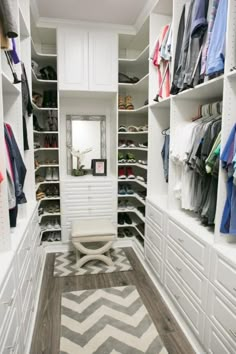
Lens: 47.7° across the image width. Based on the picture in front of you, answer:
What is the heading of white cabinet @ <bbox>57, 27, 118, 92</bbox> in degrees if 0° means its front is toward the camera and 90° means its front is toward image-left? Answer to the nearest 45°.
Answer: approximately 0°

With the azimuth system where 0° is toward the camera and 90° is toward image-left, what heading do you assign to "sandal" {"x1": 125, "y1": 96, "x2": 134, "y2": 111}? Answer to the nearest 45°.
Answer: approximately 0°
